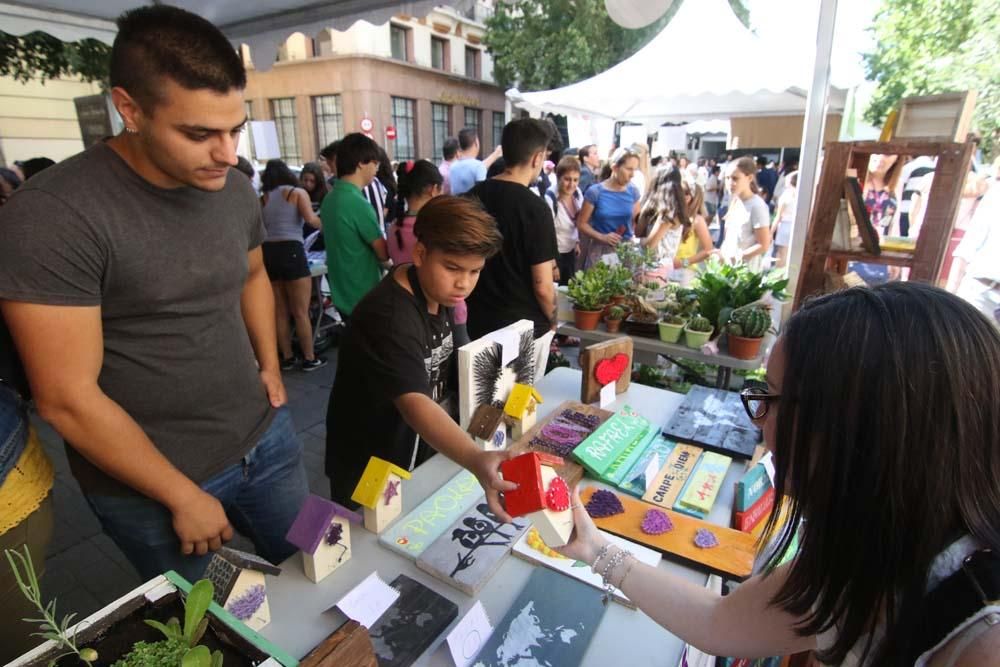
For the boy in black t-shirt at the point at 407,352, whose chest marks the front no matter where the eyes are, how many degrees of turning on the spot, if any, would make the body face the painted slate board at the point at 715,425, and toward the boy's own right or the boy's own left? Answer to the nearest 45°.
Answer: approximately 45° to the boy's own left

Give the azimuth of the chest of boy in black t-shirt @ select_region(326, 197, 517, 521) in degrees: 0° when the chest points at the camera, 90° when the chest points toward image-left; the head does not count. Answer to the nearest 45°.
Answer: approximately 315°

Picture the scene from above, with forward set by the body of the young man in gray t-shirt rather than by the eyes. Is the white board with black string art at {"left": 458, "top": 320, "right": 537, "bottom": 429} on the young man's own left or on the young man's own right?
on the young man's own left

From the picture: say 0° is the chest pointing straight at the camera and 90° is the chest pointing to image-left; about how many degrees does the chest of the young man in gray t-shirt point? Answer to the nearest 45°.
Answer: approximately 315°

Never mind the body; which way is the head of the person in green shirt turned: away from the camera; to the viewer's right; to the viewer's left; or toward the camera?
to the viewer's right

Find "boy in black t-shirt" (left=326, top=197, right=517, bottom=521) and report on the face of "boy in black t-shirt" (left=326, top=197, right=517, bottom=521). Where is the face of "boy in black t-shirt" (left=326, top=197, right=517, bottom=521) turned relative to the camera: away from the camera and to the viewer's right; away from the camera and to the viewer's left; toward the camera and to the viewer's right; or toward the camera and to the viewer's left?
toward the camera and to the viewer's right

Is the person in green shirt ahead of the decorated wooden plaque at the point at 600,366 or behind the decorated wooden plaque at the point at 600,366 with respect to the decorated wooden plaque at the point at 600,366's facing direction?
behind

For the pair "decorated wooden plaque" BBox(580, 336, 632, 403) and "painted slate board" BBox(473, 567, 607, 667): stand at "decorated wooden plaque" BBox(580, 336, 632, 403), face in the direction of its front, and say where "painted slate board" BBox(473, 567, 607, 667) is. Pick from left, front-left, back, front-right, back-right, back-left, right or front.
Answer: front-right

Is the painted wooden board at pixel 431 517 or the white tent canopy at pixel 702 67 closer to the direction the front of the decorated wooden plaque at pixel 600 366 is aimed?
the painted wooden board

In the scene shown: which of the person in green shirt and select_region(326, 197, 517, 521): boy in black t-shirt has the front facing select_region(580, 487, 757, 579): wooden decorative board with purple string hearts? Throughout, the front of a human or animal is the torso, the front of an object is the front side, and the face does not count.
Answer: the boy in black t-shirt

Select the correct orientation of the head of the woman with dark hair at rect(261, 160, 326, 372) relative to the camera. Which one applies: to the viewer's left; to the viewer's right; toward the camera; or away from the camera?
away from the camera

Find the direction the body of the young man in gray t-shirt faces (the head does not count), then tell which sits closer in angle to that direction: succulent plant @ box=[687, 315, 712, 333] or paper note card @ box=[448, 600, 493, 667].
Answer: the paper note card

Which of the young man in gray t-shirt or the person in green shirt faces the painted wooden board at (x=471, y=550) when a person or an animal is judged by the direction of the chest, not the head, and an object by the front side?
the young man in gray t-shirt

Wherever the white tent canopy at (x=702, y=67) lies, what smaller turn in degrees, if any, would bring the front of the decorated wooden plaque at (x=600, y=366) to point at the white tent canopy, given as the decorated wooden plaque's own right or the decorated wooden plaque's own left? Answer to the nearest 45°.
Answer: approximately 135° to the decorated wooden plaque's own left

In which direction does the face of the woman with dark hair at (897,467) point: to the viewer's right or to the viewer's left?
to the viewer's left

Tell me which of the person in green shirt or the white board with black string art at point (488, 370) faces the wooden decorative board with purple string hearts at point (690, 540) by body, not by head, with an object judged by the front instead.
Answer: the white board with black string art
